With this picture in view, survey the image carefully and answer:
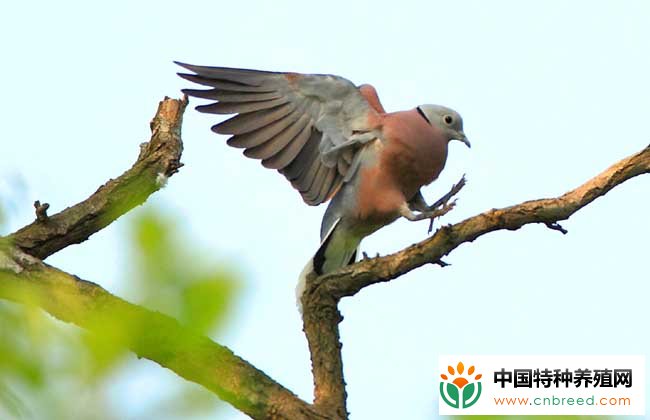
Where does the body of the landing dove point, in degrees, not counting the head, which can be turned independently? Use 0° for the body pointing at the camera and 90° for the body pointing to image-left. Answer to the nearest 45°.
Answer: approximately 270°

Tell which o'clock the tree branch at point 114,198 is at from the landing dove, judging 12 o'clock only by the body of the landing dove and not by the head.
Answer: The tree branch is roughly at 5 o'clock from the landing dove.
